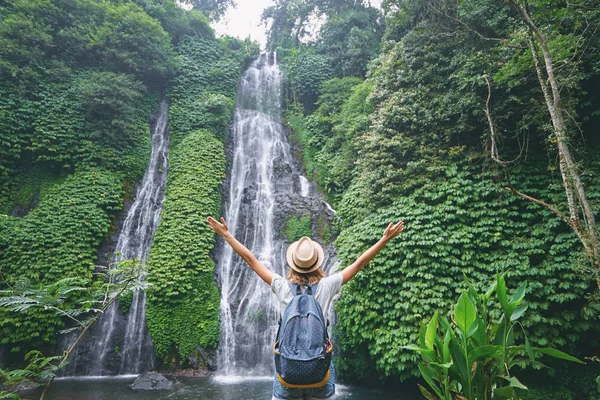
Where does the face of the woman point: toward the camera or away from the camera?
away from the camera

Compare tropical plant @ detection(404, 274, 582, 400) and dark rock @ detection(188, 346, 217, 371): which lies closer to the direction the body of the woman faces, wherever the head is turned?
the dark rock

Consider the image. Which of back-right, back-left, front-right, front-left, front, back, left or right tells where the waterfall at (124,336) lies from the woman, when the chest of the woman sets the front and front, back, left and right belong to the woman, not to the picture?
front-left

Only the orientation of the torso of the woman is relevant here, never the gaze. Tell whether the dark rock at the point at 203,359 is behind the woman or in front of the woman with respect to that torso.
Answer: in front

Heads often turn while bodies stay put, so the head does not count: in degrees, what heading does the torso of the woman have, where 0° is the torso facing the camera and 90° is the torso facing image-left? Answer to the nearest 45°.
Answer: approximately 180°

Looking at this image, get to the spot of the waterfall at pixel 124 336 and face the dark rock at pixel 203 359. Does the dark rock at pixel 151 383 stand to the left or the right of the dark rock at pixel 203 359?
right

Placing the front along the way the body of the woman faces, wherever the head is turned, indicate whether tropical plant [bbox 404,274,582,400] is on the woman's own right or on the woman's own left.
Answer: on the woman's own right

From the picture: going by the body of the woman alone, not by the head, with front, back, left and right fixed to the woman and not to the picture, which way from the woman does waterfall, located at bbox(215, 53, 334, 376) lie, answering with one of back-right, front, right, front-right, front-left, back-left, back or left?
front

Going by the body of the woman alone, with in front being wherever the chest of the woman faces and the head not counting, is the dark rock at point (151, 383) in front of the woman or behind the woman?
in front
